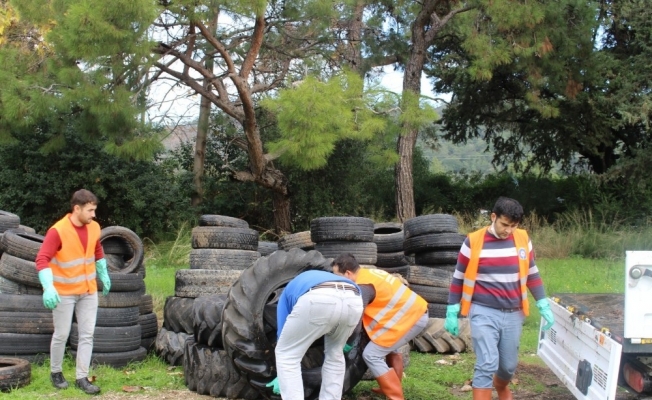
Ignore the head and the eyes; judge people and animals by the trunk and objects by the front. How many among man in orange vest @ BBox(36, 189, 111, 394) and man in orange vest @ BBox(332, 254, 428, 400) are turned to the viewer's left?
1

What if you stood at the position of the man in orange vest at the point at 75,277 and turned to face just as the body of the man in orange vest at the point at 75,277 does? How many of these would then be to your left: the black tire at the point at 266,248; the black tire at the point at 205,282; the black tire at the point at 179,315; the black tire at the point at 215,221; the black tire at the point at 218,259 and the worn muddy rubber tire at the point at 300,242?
6

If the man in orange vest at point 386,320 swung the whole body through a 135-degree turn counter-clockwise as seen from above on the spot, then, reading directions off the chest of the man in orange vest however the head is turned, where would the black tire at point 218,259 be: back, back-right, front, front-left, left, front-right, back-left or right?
back

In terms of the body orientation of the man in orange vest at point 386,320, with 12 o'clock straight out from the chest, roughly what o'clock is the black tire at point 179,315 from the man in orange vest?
The black tire is roughly at 1 o'clock from the man in orange vest.

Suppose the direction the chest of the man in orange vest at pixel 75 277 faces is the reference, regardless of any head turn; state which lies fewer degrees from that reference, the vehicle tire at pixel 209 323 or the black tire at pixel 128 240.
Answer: the vehicle tire

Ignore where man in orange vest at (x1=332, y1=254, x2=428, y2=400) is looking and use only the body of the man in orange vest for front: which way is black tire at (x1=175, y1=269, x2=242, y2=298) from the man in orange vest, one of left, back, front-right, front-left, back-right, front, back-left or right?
front-right

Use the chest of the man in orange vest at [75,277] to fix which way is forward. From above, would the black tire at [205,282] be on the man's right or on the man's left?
on the man's left

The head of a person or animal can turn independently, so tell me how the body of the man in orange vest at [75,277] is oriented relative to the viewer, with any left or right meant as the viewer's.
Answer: facing the viewer and to the right of the viewer

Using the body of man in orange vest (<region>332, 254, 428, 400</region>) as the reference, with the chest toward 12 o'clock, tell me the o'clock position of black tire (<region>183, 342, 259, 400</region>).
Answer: The black tire is roughly at 12 o'clock from the man in orange vest.

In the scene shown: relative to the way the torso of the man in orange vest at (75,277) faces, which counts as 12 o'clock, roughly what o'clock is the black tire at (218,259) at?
The black tire is roughly at 9 o'clock from the man in orange vest.

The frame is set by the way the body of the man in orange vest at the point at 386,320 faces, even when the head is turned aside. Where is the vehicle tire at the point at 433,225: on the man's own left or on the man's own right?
on the man's own right

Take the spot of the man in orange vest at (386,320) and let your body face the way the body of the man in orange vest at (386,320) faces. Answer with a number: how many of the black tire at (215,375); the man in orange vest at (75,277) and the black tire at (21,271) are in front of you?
3

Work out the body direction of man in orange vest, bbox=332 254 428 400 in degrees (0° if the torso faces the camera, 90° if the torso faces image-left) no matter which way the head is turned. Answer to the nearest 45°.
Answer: approximately 90°

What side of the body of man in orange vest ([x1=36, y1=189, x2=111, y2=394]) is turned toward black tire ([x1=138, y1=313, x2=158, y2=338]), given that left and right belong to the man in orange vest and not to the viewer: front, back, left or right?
left
